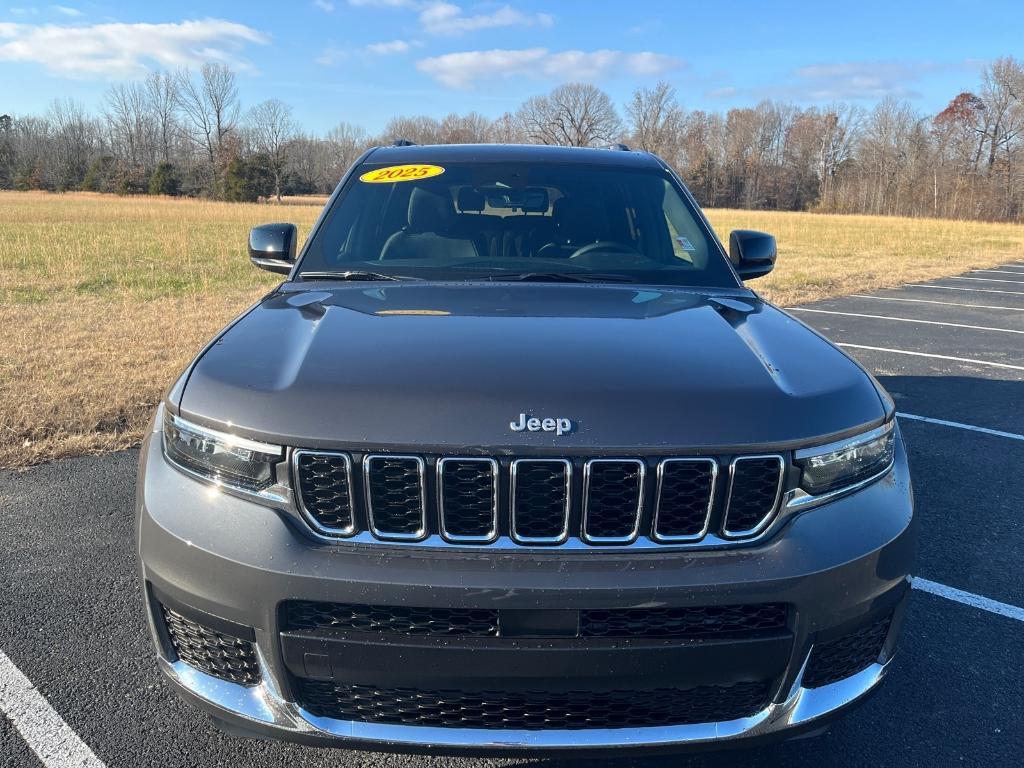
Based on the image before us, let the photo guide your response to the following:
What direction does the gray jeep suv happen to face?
toward the camera
